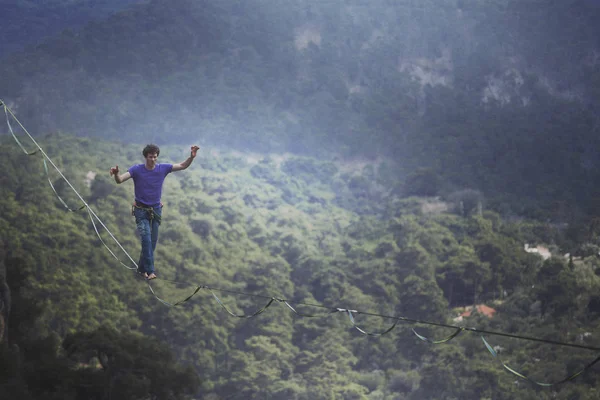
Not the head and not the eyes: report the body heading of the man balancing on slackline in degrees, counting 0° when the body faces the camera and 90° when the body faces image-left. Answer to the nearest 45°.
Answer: approximately 0°
